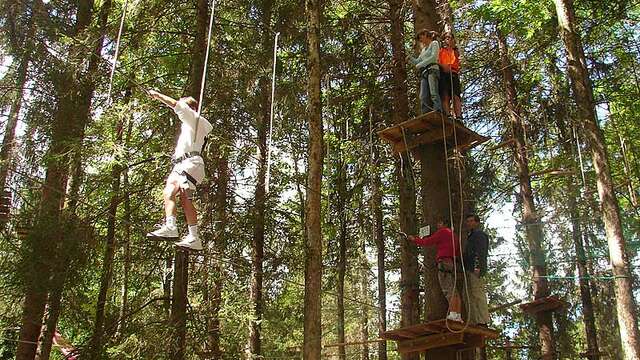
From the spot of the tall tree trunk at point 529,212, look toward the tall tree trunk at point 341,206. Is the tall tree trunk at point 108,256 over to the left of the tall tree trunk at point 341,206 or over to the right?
left

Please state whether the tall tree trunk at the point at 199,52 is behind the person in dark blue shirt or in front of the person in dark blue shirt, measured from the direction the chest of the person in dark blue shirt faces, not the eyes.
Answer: in front

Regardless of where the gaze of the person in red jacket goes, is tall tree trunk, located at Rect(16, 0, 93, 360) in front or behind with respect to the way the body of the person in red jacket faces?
in front

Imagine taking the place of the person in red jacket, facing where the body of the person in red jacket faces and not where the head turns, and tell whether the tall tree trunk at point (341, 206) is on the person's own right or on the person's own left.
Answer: on the person's own right

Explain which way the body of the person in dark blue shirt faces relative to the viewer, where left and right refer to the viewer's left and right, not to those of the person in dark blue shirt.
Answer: facing to the left of the viewer

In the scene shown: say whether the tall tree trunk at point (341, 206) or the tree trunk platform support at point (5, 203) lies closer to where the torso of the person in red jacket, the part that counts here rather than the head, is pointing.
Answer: the tree trunk platform support

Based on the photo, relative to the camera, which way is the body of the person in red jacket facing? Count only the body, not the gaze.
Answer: to the viewer's left
